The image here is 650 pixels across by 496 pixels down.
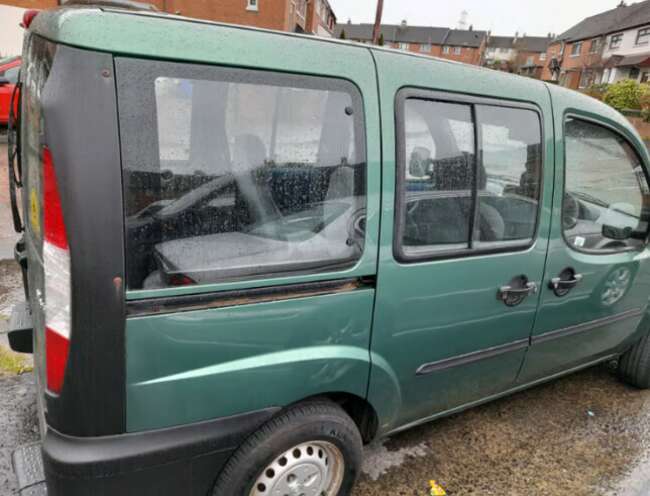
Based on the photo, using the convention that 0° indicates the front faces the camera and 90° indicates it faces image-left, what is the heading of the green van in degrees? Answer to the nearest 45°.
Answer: approximately 225°

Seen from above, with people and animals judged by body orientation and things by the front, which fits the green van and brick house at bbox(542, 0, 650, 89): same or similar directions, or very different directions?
very different directions

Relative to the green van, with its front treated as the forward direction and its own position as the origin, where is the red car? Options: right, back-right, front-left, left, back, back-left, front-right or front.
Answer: left

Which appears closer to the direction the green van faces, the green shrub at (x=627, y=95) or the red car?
the green shrub

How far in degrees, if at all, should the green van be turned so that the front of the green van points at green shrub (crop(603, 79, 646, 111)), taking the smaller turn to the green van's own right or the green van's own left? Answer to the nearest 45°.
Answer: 0° — it already faces it

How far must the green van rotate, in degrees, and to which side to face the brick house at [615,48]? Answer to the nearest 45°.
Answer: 0° — it already faces it

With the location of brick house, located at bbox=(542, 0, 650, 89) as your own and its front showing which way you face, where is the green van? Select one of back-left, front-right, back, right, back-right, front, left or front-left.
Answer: front-left
